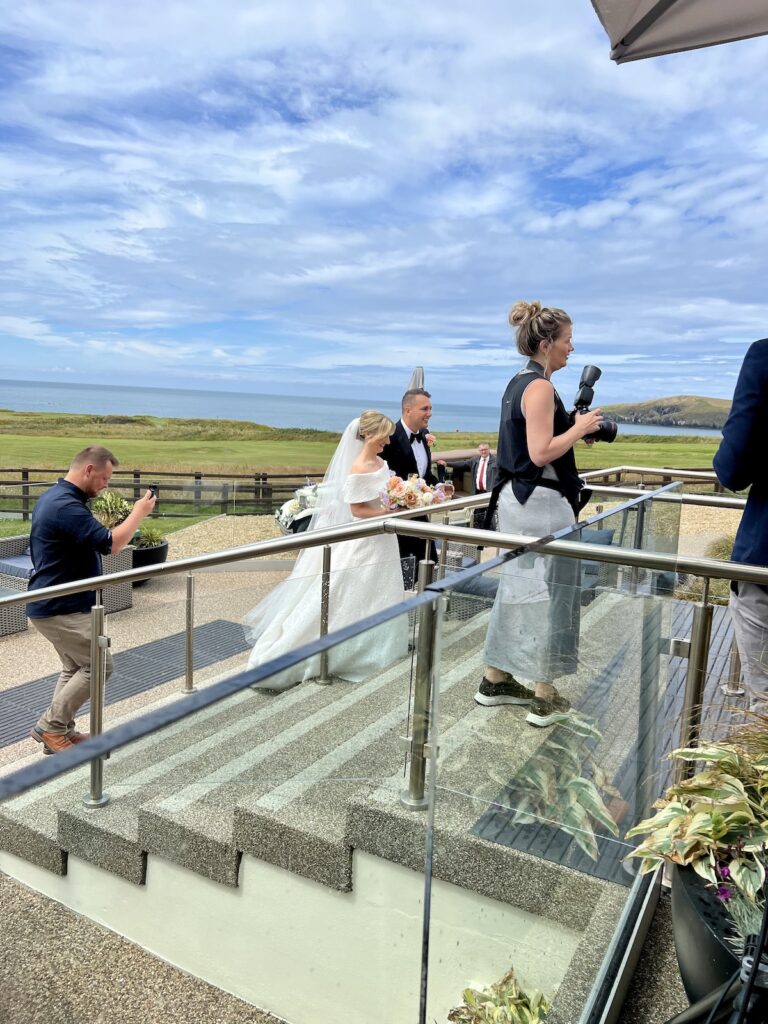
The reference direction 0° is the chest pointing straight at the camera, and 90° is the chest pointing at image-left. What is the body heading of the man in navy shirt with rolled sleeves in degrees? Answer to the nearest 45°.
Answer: approximately 270°

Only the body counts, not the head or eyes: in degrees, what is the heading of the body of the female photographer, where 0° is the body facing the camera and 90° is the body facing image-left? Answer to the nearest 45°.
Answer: approximately 270°

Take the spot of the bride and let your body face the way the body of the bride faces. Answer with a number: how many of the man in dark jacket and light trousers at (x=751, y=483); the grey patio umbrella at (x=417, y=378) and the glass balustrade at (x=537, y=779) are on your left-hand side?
1

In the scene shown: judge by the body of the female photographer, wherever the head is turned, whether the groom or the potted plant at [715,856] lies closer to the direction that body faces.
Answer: the potted plant

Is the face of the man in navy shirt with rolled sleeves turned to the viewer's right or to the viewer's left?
to the viewer's right

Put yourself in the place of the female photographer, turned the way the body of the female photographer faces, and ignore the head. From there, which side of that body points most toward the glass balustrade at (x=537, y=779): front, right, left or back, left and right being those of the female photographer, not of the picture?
right

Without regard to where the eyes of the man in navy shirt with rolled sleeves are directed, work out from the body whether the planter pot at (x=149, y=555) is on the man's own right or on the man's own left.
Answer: on the man's own left

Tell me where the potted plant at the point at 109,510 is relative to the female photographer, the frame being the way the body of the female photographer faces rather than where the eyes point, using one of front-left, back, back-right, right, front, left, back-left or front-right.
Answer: back-left

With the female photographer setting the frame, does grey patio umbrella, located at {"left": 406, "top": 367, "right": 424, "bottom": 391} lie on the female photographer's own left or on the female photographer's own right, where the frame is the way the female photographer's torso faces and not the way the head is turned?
on the female photographer's own left

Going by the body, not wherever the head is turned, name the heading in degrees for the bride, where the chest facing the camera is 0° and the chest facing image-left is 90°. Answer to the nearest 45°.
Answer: approximately 270°

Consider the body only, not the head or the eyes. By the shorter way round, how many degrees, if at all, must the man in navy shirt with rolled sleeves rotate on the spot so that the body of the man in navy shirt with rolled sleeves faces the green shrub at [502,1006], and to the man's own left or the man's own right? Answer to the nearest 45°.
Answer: approximately 90° to the man's own right

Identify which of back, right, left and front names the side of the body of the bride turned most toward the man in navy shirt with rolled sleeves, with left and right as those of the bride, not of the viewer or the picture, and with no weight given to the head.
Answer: back
